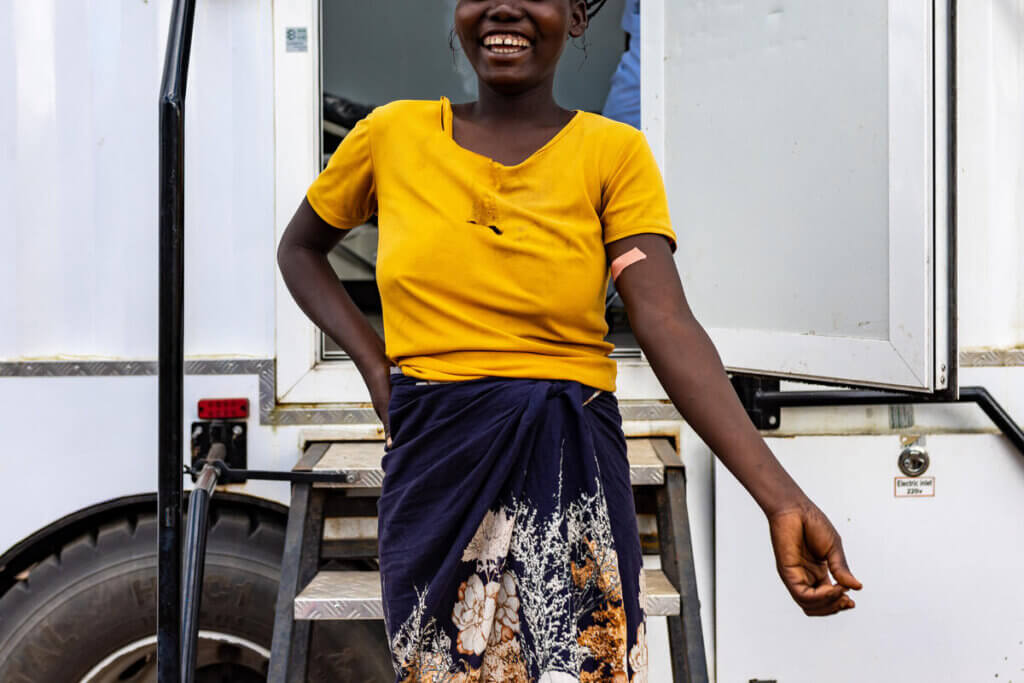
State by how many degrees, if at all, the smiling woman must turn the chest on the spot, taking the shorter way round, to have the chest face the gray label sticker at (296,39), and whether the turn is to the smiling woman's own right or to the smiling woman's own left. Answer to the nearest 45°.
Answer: approximately 135° to the smiling woman's own right

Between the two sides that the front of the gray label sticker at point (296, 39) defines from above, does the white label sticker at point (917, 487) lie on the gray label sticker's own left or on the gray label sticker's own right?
on the gray label sticker's own left

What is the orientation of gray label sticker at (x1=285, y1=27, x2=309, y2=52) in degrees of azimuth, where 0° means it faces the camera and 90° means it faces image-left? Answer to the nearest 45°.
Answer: approximately 0°

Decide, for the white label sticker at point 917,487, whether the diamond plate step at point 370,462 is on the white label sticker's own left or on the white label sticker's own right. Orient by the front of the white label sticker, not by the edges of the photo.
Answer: on the white label sticker's own right

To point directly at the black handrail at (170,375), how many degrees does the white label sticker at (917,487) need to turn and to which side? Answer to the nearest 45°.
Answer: approximately 45° to its right

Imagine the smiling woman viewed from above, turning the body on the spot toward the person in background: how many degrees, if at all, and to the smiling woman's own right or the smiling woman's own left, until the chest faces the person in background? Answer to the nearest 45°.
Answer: approximately 180°

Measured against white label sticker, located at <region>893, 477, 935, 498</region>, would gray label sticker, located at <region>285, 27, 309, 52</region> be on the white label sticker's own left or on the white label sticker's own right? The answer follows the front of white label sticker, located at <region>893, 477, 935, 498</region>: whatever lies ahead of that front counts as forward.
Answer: on the white label sticker's own right

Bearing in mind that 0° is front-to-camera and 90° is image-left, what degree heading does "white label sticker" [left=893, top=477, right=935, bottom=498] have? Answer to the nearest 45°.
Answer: approximately 0°

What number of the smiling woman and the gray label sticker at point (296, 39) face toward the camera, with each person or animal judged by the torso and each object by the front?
2
